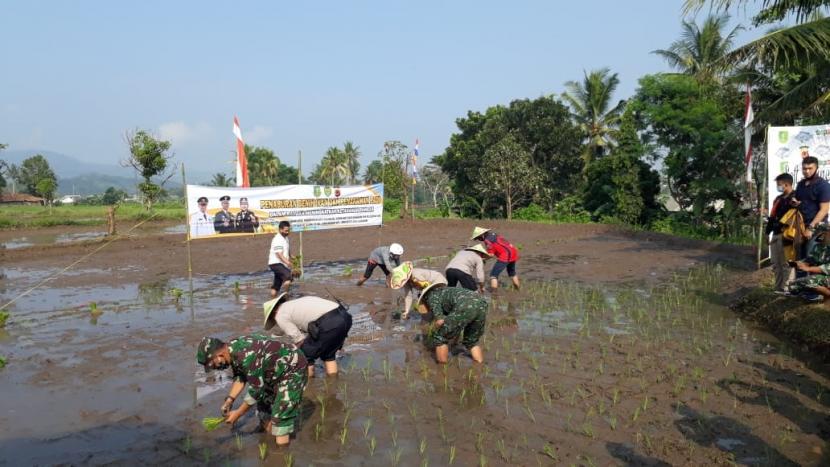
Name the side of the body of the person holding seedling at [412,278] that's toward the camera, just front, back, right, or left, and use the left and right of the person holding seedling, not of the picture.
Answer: left

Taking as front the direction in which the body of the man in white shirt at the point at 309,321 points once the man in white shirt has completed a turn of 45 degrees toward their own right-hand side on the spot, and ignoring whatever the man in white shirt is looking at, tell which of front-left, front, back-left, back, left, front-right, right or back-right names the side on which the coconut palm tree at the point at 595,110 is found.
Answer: right

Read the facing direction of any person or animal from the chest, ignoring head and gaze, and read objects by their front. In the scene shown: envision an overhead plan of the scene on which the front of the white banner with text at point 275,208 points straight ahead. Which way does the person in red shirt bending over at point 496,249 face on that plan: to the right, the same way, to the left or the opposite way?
to the right

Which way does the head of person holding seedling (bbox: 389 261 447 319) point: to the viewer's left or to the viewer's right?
to the viewer's left

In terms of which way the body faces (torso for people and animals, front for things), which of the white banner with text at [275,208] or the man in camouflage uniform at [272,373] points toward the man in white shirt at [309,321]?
the white banner with text

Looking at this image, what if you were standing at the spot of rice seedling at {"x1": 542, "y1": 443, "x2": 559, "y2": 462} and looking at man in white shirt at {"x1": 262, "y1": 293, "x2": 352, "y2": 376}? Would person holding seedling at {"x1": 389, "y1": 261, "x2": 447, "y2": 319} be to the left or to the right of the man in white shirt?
right

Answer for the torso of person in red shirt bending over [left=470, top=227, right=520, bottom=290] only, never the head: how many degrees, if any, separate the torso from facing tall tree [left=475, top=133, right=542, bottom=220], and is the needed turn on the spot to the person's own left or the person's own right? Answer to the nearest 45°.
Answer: approximately 90° to the person's own right

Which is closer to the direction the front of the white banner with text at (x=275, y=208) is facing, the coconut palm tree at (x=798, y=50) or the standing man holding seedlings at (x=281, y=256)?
the standing man holding seedlings

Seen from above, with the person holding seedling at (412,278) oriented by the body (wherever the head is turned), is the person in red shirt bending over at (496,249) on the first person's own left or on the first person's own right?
on the first person's own right

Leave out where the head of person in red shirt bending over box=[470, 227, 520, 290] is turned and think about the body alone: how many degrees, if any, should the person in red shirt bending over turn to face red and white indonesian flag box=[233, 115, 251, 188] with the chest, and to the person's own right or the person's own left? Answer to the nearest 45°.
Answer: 0° — they already face it

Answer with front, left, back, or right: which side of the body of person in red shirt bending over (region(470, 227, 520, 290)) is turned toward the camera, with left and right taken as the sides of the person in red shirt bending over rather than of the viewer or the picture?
left

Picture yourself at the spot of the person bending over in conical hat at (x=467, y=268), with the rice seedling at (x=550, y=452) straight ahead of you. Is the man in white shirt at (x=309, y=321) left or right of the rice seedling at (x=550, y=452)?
right

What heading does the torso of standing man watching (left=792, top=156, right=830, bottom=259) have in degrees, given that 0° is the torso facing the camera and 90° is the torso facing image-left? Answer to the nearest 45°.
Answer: approximately 45°

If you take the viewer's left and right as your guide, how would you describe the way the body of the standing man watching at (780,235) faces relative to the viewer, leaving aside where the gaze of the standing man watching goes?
facing to the left of the viewer
